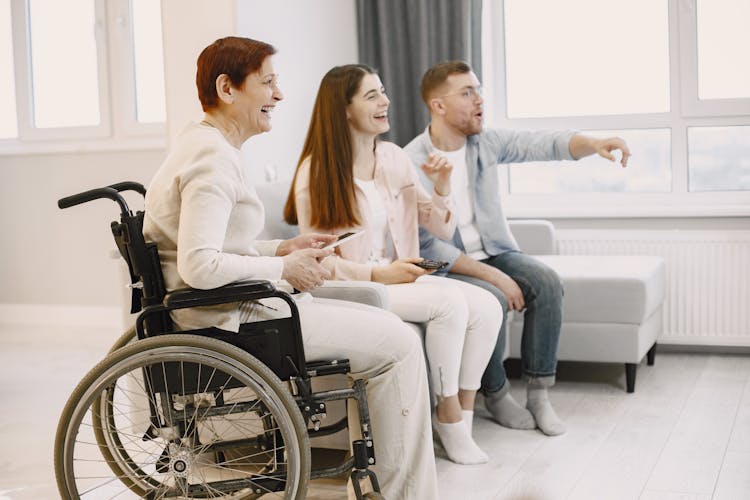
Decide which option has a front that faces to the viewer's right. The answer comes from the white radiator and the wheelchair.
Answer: the wheelchair

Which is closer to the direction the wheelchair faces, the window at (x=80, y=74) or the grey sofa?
the grey sofa

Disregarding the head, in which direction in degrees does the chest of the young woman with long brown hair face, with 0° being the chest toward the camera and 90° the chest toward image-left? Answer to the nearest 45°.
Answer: approximately 315°

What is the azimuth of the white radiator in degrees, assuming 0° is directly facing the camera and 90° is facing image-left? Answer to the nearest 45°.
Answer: approximately 0°

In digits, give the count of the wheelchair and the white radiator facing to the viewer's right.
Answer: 1

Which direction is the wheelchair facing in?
to the viewer's right

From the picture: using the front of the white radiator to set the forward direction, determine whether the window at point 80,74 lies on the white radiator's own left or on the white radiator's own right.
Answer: on the white radiator's own right

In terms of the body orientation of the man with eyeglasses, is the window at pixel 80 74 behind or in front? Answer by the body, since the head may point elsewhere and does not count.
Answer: behind
